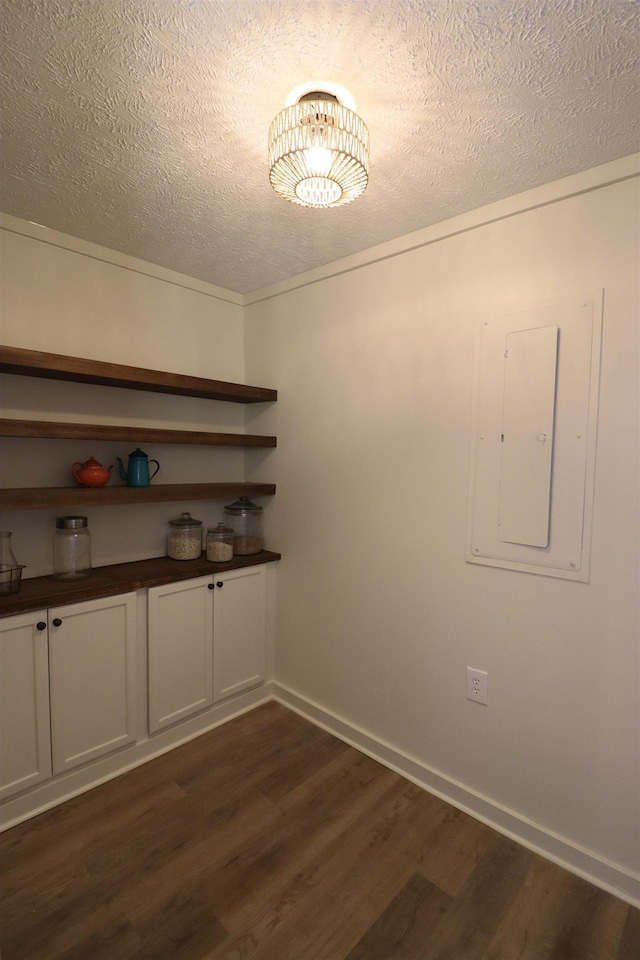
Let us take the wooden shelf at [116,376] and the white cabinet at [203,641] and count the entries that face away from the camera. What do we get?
0

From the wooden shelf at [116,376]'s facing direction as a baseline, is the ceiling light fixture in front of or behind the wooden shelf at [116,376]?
in front

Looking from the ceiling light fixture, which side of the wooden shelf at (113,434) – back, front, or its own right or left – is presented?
front

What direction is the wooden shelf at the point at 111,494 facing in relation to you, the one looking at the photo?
facing the viewer and to the right of the viewer

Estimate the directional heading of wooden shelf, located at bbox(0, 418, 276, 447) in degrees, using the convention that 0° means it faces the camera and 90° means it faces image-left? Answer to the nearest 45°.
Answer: approximately 315°
